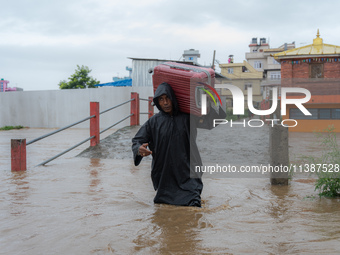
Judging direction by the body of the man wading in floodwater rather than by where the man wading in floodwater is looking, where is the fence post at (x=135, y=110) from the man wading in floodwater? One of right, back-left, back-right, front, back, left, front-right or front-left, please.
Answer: back

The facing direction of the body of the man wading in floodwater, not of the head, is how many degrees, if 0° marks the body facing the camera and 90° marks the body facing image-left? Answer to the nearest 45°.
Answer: approximately 0°

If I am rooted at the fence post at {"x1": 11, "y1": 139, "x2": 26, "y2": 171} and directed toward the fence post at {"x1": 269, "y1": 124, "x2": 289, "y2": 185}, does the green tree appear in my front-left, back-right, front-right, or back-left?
back-left

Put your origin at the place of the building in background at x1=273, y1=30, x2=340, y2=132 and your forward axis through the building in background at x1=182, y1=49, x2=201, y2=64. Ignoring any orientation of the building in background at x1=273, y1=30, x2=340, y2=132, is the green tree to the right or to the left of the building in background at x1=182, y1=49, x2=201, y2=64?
left

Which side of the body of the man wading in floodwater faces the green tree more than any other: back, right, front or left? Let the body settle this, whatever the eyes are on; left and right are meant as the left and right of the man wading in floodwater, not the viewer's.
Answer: back

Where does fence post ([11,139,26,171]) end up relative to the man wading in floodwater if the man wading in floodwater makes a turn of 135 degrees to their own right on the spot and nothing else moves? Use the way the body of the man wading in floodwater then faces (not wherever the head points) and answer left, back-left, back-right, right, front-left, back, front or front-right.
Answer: front

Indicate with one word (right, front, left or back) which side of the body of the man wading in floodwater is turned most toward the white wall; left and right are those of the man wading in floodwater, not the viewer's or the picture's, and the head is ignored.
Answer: back

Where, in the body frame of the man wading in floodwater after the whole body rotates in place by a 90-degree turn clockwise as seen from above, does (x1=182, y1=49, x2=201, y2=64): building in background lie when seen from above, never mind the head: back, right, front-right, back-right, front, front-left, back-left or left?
right

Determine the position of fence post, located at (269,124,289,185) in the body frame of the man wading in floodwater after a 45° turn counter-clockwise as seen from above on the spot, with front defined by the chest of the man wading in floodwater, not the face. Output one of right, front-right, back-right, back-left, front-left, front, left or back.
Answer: left

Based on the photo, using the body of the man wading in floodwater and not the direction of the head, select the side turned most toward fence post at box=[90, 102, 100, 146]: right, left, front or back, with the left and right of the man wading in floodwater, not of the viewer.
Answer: back
